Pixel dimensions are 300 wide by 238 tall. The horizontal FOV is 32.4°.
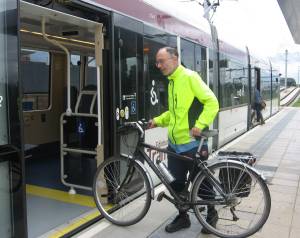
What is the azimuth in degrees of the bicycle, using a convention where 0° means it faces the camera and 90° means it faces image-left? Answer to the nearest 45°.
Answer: approximately 90°

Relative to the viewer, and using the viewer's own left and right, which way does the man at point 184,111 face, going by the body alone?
facing the viewer and to the left of the viewer
